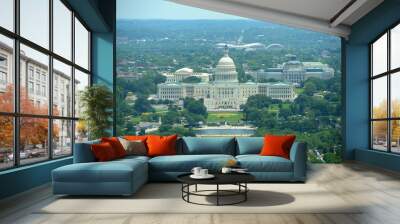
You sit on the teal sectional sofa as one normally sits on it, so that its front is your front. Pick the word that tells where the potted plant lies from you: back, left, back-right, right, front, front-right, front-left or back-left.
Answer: back-right

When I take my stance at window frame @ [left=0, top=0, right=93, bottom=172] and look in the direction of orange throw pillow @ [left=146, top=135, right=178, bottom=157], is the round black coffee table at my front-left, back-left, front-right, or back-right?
front-right

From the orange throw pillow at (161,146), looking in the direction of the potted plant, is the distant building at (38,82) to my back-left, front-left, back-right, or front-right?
front-right

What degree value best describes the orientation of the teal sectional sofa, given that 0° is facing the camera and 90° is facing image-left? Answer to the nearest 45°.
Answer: approximately 0°

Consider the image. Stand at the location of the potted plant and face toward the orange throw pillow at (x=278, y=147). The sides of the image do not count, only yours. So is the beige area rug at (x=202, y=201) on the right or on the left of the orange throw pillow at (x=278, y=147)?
right

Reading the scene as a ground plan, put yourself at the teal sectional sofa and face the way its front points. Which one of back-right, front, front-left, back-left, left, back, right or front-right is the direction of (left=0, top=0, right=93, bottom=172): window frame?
right
